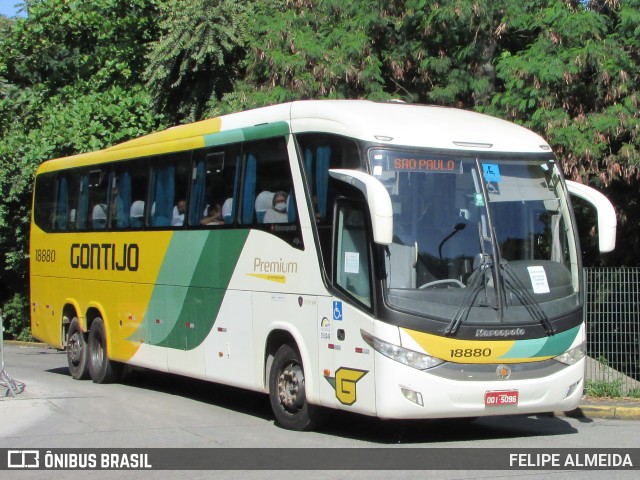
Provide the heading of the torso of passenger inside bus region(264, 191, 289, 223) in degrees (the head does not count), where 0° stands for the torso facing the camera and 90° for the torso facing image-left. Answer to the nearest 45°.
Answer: approximately 315°

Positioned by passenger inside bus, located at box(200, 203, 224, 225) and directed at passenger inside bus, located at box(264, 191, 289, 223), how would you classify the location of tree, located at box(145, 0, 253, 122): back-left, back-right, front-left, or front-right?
back-left

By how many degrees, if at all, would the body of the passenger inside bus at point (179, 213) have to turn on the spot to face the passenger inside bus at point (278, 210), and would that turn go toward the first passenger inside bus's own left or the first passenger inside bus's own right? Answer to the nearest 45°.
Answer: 0° — they already face them

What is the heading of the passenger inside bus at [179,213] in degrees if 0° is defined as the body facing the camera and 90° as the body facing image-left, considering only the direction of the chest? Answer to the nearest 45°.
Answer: approximately 315°

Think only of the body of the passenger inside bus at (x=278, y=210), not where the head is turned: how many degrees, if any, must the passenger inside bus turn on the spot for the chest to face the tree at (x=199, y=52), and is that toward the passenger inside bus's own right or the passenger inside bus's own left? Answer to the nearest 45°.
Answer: approximately 135° to the passenger inside bus's own left

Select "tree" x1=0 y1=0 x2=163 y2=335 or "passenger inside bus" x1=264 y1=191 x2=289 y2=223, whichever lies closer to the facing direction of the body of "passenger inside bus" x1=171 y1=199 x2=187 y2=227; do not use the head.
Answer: the passenger inside bus

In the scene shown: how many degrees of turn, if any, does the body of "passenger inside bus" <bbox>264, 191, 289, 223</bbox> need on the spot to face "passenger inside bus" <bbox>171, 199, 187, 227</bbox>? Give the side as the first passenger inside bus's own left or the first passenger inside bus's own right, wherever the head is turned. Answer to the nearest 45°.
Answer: approximately 180°

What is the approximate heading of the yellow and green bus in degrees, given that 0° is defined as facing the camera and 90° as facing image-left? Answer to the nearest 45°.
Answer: approximately 315°
